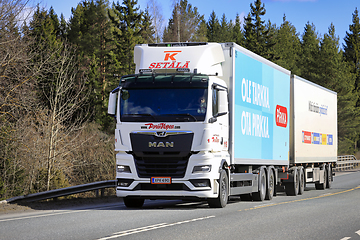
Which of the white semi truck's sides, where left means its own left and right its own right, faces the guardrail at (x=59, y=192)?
right

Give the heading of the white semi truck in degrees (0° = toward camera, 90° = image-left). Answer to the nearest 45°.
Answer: approximately 45°
